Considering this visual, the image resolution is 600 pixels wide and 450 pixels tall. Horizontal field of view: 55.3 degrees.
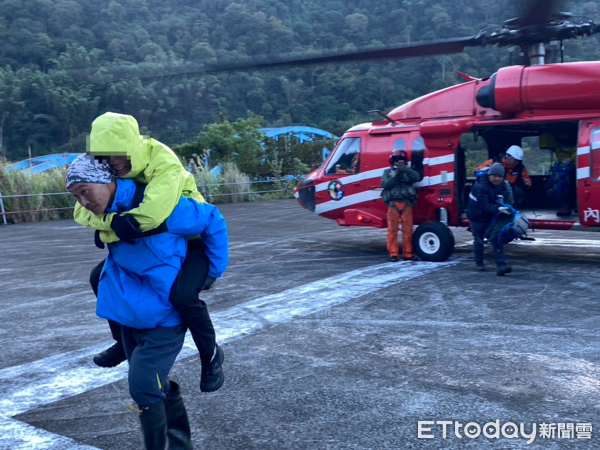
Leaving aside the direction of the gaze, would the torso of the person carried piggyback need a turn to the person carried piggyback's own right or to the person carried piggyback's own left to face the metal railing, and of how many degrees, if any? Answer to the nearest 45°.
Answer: approximately 135° to the person carried piggyback's own right

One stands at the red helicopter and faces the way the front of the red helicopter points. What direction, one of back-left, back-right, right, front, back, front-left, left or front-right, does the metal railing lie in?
front-right

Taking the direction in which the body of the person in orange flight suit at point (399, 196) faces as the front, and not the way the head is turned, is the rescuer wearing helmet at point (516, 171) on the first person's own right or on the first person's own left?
on the first person's own left

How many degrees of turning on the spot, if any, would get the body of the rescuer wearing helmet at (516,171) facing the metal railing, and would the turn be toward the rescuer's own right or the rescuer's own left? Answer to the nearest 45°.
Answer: approximately 90° to the rescuer's own right

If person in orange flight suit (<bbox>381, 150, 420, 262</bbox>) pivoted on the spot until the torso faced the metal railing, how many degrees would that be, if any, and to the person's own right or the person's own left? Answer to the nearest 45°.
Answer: approximately 135° to the person's own right

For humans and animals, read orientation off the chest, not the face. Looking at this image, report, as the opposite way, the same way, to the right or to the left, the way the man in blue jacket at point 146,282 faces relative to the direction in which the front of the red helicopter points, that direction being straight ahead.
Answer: to the left

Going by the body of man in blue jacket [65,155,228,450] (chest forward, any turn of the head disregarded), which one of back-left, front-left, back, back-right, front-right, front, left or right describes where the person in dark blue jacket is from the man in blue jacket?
back

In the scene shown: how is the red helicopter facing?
to the viewer's left

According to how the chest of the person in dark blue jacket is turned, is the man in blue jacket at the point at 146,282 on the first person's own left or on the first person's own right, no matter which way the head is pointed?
on the first person's own right
